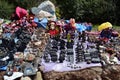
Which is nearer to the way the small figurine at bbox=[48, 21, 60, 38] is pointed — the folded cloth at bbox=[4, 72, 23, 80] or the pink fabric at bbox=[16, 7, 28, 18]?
the folded cloth

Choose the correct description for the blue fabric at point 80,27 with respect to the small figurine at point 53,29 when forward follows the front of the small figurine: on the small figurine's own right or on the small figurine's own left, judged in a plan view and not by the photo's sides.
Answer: on the small figurine's own left

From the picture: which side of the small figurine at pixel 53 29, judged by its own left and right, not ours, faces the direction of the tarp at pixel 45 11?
back

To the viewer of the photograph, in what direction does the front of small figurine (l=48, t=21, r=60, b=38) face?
facing the viewer

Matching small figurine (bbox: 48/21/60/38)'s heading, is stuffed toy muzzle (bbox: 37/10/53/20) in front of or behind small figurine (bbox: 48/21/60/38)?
behind

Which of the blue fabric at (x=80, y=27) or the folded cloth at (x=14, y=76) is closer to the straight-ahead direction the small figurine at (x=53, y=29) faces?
the folded cloth

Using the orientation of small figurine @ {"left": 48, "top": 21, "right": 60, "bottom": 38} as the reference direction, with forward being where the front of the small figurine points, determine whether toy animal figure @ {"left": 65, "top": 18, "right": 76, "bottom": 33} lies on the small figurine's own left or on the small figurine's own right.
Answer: on the small figurine's own left
